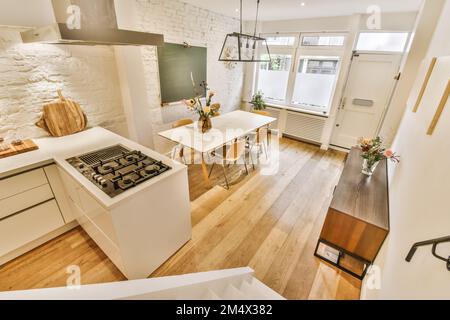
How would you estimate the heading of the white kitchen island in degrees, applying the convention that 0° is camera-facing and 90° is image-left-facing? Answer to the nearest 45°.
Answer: approximately 45°

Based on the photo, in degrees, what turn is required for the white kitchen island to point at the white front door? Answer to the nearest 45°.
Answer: approximately 135° to its left

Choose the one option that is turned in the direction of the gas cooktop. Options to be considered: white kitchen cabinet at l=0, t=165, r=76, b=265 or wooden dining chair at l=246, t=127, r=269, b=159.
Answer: the white kitchen cabinet

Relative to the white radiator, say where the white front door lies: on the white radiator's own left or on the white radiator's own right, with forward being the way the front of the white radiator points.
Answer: on the white radiator's own left

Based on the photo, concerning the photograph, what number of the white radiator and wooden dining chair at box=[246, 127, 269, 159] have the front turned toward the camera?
1

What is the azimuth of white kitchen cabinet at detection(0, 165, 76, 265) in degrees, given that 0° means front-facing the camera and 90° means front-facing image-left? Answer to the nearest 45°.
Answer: approximately 315°

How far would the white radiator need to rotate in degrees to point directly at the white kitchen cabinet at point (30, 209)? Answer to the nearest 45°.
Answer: approximately 45° to its right

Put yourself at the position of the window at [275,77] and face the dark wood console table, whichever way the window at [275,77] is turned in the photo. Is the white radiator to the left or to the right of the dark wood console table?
left

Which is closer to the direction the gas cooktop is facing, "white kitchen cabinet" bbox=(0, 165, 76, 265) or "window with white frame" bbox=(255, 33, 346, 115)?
the white kitchen cabinet

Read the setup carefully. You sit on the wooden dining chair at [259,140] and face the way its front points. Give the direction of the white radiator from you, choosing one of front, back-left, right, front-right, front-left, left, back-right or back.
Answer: right

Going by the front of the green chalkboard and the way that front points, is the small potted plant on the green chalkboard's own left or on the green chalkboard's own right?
on the green chalkboard's own left

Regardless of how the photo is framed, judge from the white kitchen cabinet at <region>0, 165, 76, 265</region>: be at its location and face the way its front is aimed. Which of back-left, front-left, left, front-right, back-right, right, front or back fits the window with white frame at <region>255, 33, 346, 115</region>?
front-left

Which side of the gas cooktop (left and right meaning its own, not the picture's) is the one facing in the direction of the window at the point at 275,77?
back

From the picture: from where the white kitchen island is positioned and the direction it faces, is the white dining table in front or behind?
behind
